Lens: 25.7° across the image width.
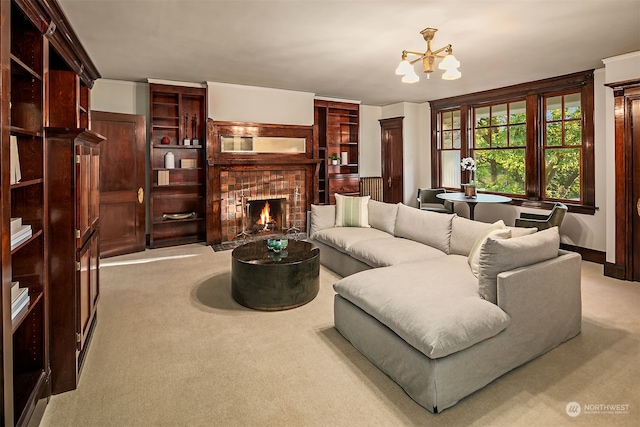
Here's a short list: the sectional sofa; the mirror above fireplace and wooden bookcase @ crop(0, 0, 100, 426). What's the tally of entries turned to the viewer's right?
1

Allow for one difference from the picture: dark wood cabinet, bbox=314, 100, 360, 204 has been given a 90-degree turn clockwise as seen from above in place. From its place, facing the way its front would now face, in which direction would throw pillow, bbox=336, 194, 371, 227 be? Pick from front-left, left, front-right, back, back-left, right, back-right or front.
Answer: front-left

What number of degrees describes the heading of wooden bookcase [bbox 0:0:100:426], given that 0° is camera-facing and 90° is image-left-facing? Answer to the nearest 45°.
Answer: approximately 270°

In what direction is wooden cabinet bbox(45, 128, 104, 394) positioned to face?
to the viewer's right

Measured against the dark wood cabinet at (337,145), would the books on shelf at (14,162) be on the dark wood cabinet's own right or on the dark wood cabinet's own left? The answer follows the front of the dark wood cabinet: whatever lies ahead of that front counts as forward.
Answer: on the dark wood cabinet's own right

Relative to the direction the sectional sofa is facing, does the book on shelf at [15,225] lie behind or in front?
in front

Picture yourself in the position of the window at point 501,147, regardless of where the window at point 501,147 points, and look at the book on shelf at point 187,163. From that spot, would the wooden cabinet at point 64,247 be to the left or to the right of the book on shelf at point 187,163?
left

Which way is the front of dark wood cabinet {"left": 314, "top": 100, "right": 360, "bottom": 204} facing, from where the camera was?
facing the viewer and to the right of the viewer

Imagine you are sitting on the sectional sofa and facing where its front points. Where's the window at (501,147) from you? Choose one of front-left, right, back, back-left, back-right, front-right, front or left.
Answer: back-right

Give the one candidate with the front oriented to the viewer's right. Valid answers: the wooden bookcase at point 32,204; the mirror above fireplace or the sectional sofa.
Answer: the wooden bookcase

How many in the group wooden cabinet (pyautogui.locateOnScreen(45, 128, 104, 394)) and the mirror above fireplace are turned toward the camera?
1
